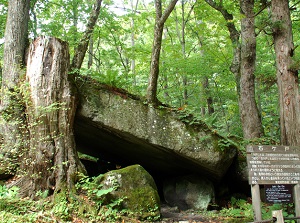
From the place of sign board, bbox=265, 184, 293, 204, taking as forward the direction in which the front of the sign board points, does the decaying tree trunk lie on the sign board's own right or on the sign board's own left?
on the sign board's own right

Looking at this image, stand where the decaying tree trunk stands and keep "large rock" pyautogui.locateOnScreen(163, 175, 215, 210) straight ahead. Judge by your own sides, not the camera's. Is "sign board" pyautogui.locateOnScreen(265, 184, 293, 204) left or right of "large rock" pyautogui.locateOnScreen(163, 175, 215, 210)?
right

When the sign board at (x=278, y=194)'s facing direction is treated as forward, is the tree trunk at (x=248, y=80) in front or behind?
behind

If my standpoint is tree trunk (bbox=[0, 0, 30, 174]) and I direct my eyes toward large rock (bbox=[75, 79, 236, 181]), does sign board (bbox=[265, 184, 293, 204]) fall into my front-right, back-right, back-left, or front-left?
front-right

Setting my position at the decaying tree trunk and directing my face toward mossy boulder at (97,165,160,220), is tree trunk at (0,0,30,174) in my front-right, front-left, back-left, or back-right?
back-left

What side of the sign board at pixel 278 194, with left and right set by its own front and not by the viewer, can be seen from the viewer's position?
front
